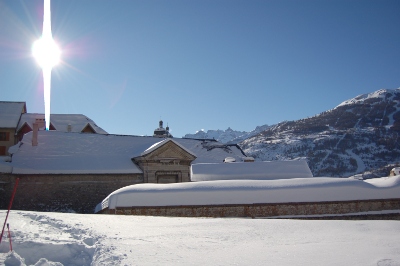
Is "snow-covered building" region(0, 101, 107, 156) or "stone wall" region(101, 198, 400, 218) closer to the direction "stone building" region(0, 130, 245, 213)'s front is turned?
the stone wall

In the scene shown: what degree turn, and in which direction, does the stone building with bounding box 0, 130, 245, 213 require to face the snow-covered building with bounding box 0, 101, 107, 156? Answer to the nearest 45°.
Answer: approximately 135° to its right

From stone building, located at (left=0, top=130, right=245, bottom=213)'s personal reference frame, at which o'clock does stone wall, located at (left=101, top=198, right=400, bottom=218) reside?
The stone wall is roughly at 11 o'clock from the stone building.

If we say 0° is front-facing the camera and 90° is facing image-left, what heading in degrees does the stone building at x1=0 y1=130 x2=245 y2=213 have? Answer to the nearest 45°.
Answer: approximately 0°
